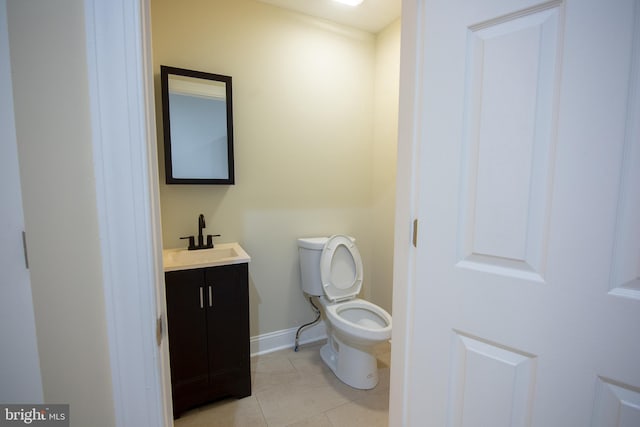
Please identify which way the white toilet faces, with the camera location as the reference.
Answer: facing the viewer and to the right of the viewer

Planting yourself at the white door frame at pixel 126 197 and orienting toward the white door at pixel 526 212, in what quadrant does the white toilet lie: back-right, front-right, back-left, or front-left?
front-left

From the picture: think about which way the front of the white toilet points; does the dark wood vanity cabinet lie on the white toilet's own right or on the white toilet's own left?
on the white toilet's own right

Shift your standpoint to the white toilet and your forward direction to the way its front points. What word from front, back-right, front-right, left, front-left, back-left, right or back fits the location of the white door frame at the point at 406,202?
front-right

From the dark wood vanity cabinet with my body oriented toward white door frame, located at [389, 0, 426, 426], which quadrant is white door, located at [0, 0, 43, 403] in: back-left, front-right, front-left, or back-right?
front-right

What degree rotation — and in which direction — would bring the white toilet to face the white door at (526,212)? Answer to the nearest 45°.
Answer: approximately 45° to its right

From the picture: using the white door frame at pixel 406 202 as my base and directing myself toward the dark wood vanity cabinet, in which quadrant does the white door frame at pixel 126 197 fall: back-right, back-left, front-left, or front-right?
front-left

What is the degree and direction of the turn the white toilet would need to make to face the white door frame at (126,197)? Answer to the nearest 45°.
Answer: approximately 45° to its right

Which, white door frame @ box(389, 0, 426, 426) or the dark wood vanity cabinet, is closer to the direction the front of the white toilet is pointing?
the white door frame

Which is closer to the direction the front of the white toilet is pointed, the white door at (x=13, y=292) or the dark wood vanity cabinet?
the white door
